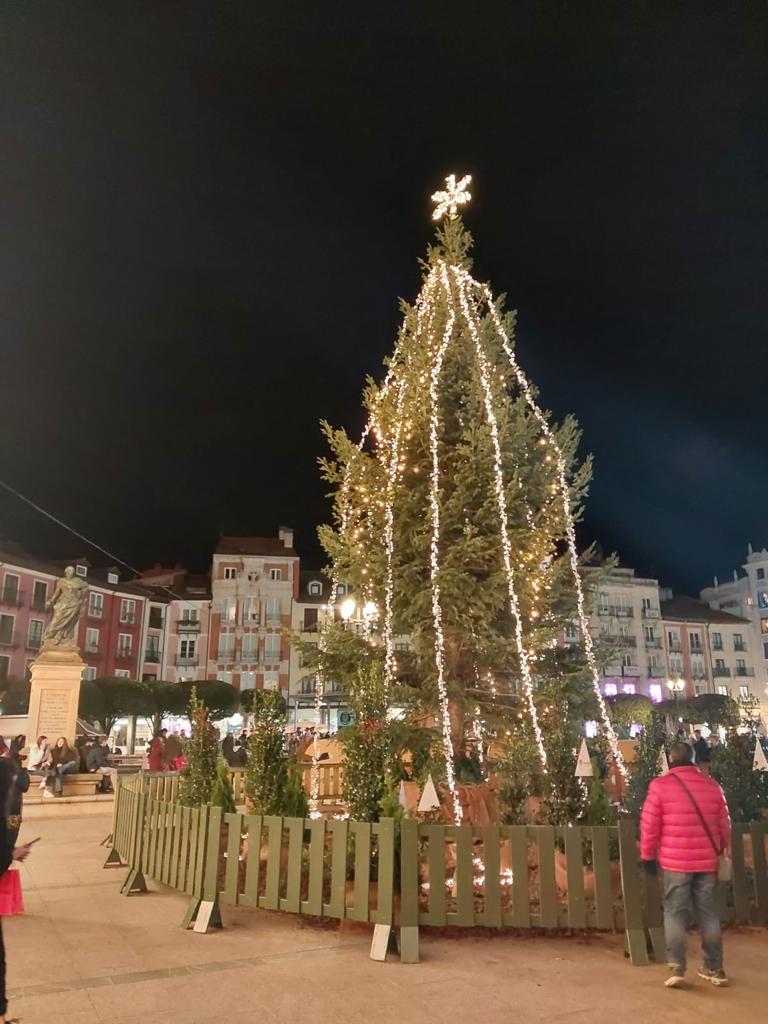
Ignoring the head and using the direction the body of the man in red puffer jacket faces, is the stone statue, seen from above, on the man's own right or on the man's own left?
on the man's own left

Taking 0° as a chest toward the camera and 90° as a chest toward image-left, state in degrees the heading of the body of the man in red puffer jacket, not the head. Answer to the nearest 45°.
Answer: approximately 180°

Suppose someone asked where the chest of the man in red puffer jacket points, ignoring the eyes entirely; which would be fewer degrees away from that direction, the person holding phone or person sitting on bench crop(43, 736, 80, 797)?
the person sitting on bench

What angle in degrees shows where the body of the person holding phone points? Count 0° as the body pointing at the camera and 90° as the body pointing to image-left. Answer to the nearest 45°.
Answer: approximately 270°

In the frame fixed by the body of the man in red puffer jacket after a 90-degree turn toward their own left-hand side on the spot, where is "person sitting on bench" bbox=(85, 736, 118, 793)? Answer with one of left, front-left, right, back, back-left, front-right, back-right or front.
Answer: front-right

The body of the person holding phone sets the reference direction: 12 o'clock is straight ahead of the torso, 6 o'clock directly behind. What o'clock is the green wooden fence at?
The green wooden fence is roughly at 12 o'clock from the person holding phone.

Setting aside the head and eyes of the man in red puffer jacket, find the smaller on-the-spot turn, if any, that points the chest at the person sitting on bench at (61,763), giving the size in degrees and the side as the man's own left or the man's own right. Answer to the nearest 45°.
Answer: approximately 45° to the man's own left

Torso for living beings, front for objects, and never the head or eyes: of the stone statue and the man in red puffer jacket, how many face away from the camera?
1

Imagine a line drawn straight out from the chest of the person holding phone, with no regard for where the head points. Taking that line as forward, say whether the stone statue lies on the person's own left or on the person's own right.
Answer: on the person's own left

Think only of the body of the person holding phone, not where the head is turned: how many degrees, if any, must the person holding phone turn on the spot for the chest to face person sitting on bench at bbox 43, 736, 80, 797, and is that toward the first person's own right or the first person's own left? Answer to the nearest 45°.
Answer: approximately 90° to the first person's own left

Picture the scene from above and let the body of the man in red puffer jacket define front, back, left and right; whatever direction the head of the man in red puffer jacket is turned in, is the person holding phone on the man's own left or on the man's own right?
on the man's own left
